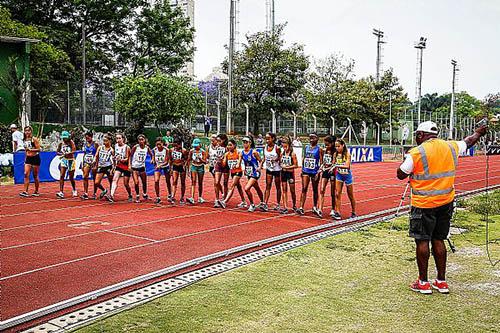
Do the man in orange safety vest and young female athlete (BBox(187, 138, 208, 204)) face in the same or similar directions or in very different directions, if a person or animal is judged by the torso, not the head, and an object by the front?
very different directions

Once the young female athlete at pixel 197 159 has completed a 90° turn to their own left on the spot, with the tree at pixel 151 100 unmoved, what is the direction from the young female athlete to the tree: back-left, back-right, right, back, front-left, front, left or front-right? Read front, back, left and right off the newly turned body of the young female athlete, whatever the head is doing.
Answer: left

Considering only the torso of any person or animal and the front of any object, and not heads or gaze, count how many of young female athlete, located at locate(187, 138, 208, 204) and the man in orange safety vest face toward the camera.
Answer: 1

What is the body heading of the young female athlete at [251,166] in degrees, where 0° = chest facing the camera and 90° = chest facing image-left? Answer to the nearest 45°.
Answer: approximately 45°

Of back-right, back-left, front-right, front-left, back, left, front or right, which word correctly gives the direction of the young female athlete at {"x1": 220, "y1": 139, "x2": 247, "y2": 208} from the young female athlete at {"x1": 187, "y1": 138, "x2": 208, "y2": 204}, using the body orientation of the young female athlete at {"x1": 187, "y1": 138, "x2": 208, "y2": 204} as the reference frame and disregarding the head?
front-left

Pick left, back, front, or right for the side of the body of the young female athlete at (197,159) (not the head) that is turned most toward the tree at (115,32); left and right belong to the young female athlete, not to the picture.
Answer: back

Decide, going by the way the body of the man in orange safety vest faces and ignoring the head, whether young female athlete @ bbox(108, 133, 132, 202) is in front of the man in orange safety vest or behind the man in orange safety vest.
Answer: in front

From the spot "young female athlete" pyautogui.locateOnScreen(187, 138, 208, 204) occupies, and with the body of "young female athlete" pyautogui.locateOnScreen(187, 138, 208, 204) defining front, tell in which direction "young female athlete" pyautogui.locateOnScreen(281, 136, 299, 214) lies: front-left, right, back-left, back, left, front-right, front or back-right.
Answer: front-left

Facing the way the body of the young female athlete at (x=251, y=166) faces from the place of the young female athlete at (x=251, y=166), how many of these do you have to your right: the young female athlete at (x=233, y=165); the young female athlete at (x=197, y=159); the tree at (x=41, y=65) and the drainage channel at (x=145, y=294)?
3

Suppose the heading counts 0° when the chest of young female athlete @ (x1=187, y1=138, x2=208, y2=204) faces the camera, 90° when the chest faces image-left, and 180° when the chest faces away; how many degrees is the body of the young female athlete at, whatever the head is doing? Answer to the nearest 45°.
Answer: approximately 0°

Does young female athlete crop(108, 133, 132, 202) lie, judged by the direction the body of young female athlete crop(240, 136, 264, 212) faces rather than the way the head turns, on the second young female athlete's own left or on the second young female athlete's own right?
on the second young female athlete's own right

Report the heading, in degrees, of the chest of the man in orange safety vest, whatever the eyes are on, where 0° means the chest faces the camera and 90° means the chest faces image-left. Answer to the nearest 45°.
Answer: approximately 135°
